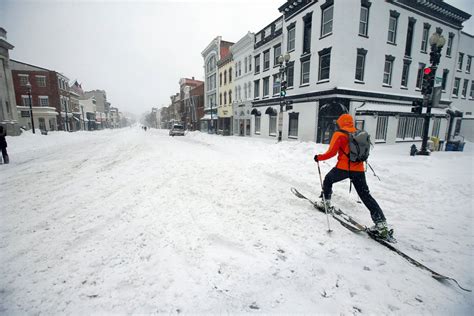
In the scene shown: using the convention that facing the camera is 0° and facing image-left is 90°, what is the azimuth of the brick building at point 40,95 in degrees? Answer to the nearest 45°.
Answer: approximately 315°

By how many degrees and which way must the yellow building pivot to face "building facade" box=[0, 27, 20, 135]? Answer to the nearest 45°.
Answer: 0° — it already faces it

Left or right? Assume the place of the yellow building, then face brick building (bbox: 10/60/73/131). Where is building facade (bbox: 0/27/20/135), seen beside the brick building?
left

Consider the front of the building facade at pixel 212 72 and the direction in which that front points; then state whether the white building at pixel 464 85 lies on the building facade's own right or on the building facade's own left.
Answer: on the building facade's own left

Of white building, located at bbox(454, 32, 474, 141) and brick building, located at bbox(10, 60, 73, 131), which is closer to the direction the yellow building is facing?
the brick building

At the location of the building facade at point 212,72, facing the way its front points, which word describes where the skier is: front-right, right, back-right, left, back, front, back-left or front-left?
front-left

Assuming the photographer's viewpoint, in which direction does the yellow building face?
facing the viewer and to the left of the viewer
